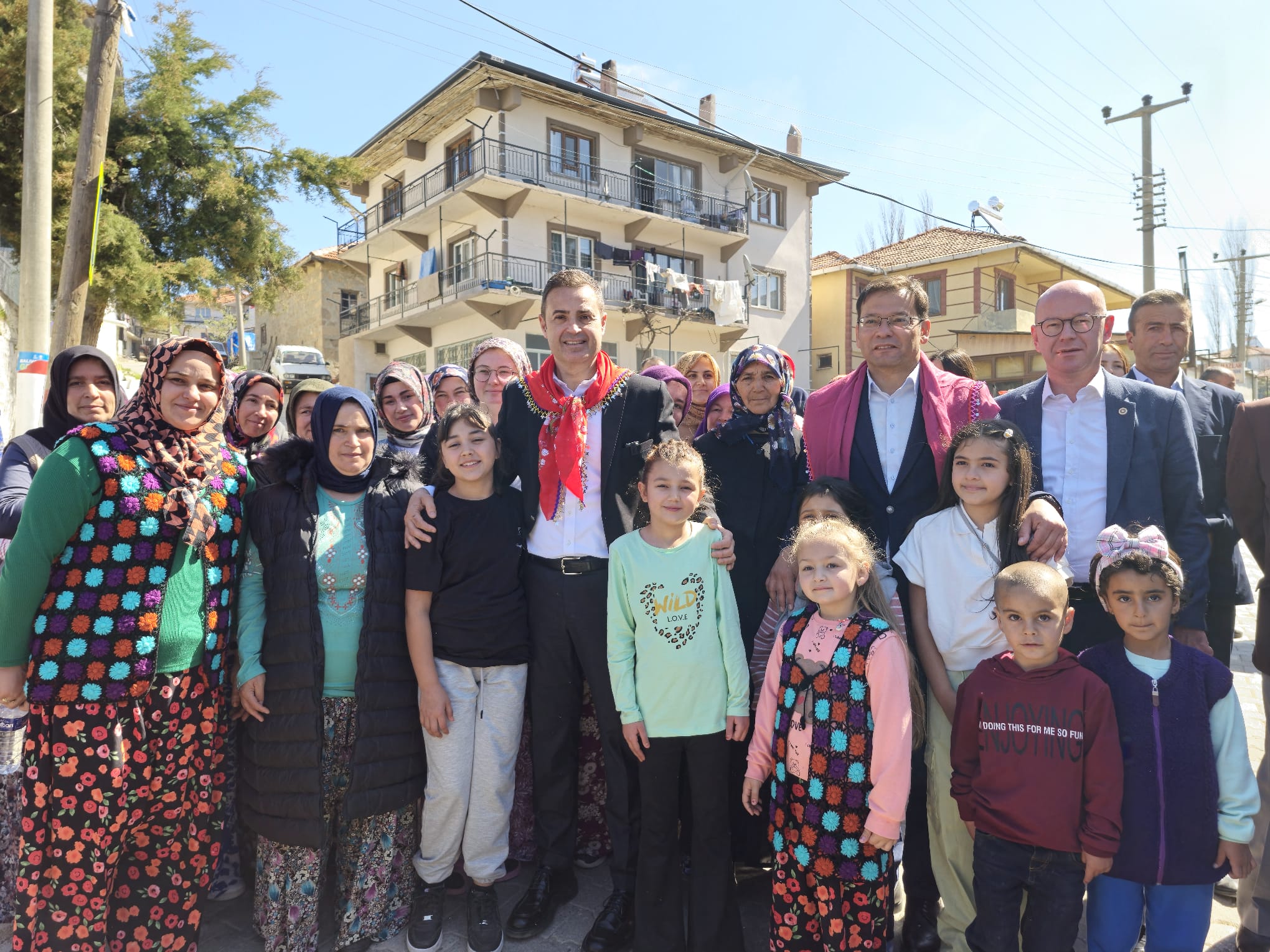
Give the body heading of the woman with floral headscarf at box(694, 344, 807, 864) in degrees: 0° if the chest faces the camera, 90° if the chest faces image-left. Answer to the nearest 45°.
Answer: approximately 0°

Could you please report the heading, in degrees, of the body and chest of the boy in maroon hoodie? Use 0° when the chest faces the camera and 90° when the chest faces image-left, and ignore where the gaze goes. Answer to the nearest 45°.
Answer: approximately 0°

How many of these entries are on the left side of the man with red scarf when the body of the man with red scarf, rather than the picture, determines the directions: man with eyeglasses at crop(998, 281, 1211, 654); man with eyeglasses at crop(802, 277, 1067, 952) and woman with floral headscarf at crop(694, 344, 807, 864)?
3
